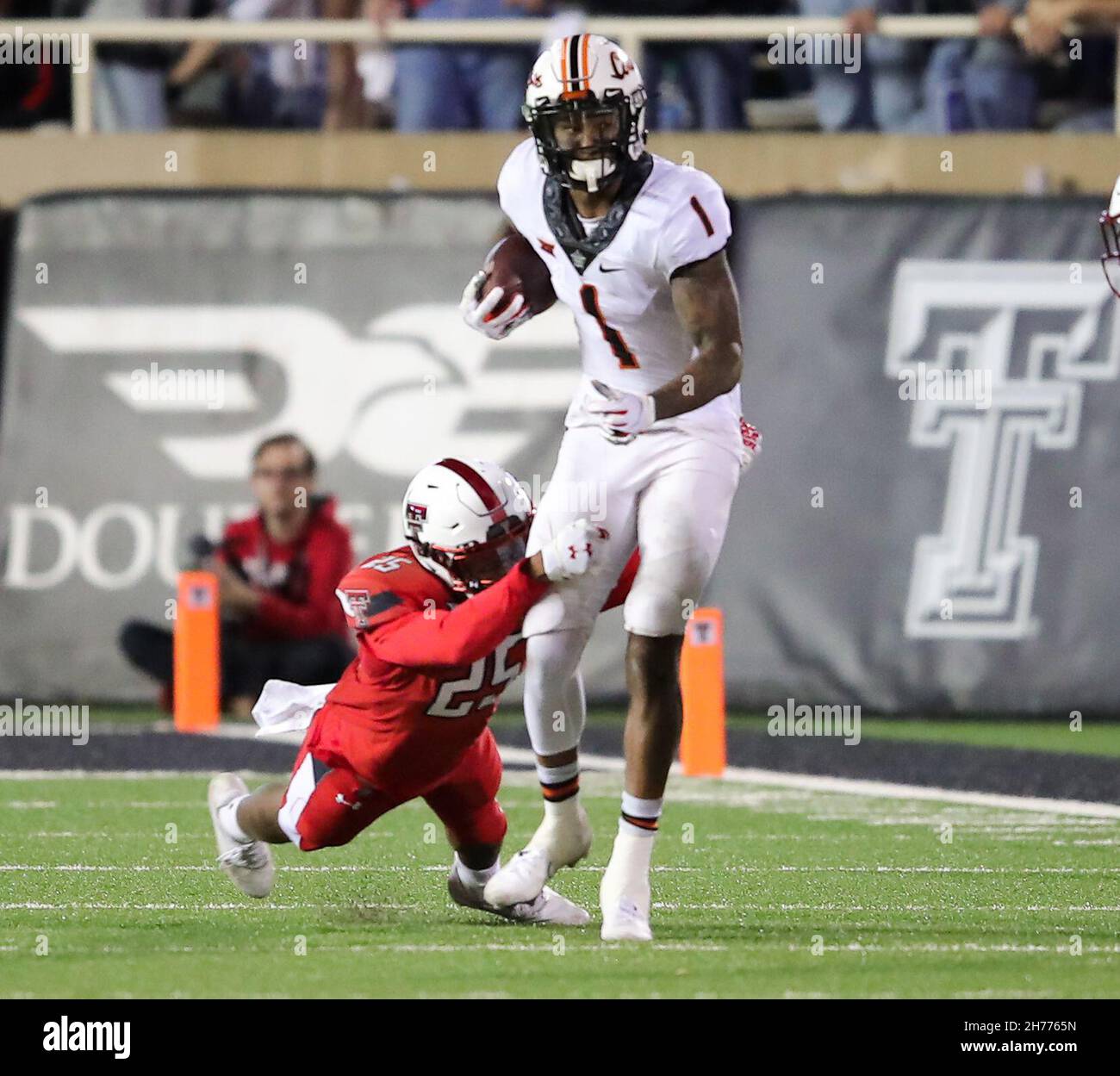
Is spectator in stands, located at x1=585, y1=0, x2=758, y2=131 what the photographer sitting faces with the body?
no

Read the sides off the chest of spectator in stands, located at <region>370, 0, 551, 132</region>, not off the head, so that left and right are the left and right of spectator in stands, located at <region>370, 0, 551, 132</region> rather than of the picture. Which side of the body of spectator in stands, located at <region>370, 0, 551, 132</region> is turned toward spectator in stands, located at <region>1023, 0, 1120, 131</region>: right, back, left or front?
left

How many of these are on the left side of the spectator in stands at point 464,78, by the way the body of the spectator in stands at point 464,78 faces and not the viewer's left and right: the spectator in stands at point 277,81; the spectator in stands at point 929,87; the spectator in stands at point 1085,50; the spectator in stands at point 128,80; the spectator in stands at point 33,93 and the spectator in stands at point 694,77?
3

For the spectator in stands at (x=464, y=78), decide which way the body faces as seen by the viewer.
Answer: toward the camera

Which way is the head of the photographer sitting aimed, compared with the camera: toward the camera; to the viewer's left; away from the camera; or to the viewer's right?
toward the camera

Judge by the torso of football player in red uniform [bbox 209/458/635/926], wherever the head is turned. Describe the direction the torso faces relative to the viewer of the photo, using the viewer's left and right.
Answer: facing the viewer and to the right of the viewer

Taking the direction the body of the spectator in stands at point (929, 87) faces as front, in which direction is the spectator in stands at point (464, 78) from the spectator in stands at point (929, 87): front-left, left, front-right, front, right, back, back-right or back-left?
right

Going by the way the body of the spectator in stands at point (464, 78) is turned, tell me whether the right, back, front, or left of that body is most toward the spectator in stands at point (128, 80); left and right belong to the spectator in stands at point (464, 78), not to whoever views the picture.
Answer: right

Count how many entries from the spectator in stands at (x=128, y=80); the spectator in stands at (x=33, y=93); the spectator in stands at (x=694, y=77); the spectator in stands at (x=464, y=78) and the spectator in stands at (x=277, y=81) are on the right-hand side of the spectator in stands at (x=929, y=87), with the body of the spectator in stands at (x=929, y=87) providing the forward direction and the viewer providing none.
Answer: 5

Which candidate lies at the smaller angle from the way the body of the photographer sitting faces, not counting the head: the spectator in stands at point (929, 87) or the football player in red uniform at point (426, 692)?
the football player in red uniform

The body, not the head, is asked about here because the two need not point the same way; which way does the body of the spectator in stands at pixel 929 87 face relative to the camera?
toward the camera

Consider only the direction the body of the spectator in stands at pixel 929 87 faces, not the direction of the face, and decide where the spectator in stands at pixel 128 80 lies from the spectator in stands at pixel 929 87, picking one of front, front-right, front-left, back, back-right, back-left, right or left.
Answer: right

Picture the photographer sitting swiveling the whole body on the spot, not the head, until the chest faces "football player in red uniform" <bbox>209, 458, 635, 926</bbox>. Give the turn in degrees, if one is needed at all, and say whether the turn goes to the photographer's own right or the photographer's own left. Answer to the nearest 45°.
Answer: approximately 45° to the photographer's own left

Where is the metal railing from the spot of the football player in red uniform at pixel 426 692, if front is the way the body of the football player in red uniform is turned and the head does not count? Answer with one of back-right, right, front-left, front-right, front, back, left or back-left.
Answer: back-left

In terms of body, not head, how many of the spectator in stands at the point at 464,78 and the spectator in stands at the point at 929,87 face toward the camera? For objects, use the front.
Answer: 2

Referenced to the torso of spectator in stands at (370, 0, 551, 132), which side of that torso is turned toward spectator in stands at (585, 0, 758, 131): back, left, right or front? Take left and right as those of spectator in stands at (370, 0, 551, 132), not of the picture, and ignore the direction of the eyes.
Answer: left
